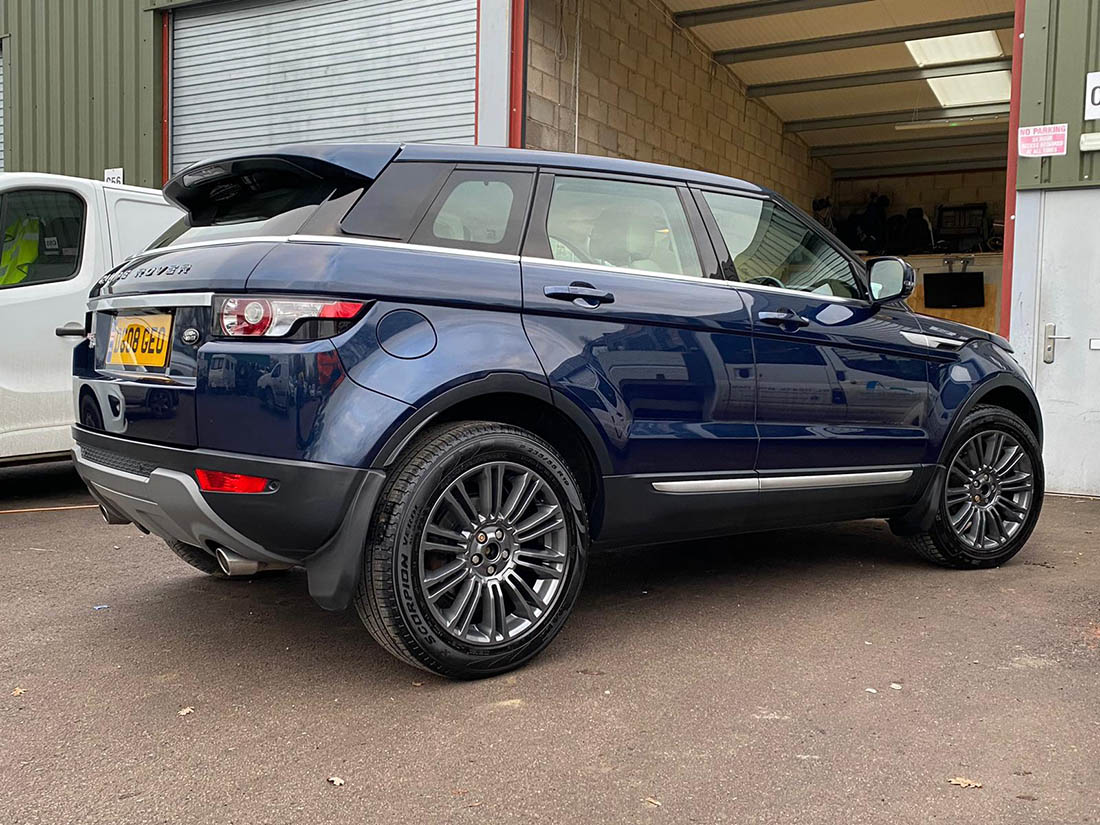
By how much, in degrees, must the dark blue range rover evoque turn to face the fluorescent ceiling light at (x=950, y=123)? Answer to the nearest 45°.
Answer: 0° — it already faces it

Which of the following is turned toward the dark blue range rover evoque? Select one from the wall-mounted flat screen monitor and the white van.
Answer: the wall-mounted flat screen monitor

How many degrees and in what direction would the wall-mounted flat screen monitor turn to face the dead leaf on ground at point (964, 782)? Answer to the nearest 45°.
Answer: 0° — it already faces it

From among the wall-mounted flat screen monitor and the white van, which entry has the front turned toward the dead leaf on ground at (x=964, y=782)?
the wall-mounted flat screen monitor

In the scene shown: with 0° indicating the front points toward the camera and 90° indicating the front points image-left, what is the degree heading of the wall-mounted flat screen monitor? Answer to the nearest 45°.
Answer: approximately 0°

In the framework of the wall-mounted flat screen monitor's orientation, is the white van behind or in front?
in front

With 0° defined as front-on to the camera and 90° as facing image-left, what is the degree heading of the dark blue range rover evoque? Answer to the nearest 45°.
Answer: approximately 225°

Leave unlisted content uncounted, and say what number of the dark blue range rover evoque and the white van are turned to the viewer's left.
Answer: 1

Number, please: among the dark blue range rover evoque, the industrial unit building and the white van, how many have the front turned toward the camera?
1

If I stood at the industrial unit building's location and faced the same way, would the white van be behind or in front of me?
in front

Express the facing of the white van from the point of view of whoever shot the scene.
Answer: facing to the left of the viewer

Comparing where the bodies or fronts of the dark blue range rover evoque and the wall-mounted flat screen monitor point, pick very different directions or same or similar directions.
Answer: very different directions

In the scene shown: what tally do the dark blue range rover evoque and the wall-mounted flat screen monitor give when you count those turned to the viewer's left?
0

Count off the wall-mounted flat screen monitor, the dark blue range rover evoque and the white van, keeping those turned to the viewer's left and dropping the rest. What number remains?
1

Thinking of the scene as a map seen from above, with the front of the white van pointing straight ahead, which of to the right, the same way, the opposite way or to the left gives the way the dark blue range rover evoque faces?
the opposite way
